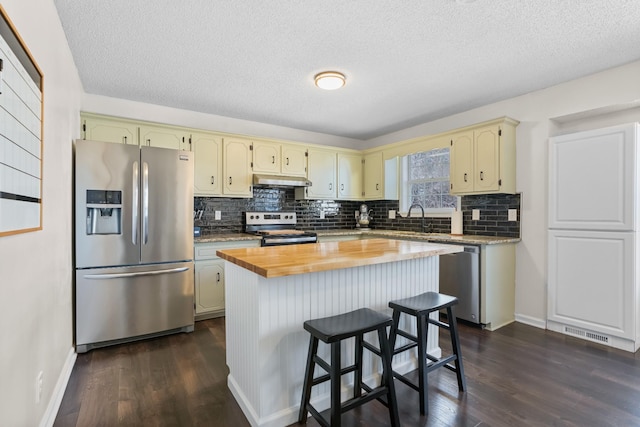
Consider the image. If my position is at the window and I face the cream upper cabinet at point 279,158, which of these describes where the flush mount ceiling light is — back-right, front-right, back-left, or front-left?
front-left

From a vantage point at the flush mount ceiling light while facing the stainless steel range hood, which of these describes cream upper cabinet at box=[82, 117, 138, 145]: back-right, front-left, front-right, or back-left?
front-left

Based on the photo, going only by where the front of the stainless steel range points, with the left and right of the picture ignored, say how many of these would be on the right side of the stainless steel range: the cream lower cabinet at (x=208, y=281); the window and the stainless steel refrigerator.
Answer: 2

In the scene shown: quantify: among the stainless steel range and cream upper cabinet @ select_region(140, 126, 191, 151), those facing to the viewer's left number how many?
0

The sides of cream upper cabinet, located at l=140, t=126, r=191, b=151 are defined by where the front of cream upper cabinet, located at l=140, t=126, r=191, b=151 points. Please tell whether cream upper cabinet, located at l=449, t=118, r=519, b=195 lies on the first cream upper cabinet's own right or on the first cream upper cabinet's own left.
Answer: on the first cream upper cabinet's own left

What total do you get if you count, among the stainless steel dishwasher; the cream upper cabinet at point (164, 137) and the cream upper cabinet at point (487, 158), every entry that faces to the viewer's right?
0

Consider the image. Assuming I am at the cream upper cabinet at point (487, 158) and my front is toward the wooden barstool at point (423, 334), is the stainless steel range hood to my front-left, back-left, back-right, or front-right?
front-right

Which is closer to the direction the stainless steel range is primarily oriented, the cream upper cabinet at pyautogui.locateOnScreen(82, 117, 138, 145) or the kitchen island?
the kitchen island

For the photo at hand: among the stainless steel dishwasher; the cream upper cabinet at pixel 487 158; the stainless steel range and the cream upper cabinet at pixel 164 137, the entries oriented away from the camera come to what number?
0

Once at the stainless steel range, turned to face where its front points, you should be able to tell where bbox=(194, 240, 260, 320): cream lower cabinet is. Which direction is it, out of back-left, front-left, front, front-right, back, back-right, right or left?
right

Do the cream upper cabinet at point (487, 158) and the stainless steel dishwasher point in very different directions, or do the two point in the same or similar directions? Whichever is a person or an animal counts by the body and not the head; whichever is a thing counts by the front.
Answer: same or similar directions

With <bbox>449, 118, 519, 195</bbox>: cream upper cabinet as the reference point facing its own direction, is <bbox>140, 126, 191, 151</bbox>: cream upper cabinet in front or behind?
in front

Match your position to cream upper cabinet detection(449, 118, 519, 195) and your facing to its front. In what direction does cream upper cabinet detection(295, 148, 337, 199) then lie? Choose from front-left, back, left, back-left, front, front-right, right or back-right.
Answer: front-right

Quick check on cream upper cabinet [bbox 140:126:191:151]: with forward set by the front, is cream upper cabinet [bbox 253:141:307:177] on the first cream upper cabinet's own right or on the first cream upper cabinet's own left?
on the first cream upper cabinet's own left

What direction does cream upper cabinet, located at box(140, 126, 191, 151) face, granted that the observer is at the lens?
facing the viewer

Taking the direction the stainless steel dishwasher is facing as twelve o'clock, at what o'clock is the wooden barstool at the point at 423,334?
The wooden barstool is roughly at 11 o'clock from the stainless steel dishwasher.
